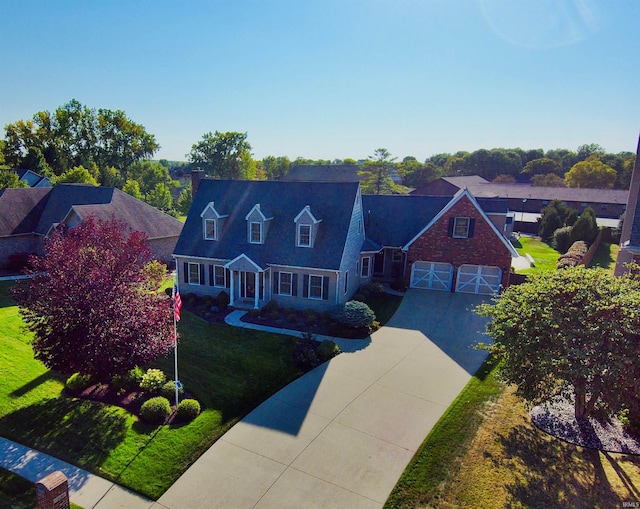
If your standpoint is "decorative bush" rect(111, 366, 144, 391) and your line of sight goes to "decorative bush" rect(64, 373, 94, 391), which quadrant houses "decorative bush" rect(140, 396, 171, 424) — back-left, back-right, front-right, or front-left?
back-left

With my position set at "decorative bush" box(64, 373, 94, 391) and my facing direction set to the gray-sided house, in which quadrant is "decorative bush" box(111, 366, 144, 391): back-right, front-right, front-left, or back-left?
front-right

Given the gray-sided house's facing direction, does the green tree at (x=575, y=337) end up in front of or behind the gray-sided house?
in front

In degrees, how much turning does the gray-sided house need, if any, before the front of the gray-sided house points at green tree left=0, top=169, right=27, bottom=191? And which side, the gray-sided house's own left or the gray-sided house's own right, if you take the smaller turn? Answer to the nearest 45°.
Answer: approximately 135° to the gray-sided house's own right

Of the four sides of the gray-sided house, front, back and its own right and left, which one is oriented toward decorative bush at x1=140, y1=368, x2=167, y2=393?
front

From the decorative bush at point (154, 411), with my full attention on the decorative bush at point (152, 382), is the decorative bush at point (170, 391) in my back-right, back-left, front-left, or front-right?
front-right

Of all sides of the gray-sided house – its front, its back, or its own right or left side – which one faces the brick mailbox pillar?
front

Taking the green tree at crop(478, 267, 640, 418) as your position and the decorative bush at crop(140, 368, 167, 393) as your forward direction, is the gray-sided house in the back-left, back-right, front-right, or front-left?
front-right

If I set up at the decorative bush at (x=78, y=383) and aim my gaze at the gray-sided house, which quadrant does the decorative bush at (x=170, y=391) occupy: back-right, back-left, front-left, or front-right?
front-right

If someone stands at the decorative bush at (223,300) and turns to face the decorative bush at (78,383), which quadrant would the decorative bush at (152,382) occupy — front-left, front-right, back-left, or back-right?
front-left

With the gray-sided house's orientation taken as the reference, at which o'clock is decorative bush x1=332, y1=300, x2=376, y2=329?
The decorative bush is roughly at 11 o'clock from the gray-sided house.

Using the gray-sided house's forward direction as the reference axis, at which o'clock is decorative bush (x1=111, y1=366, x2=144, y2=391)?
The decorative bush is roughly at 1 o'clock from the gray-sided house.

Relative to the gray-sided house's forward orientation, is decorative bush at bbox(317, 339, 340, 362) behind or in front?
in front

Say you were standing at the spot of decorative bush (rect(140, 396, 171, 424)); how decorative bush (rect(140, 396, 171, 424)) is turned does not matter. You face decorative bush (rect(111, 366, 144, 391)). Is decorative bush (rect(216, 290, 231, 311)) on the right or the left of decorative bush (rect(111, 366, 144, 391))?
right

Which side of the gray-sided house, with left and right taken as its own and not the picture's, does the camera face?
front

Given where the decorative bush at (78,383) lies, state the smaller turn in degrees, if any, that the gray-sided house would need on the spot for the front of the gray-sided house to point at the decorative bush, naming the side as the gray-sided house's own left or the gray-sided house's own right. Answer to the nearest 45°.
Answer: approximately 45° to the gray-sided house's own right

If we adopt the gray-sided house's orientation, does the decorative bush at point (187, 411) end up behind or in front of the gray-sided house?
in front

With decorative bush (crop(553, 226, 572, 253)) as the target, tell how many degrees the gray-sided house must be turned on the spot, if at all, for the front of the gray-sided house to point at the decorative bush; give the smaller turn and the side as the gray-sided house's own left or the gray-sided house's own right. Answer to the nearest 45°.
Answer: approximately 135° to the gray-sided house's own left

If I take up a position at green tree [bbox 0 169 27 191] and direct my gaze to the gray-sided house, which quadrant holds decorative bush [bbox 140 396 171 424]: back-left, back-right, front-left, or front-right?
front-right
